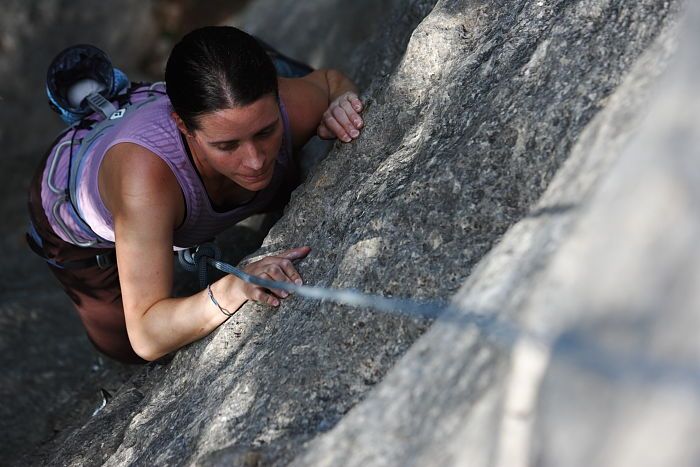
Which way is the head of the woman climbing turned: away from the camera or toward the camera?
toward the camera

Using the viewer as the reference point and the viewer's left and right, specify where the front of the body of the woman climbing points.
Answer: facing the viewer and to the right of the viewer
